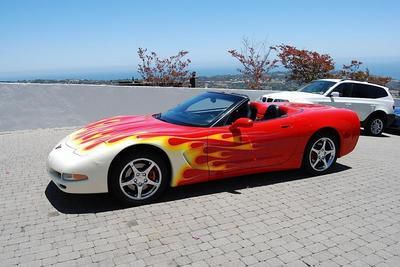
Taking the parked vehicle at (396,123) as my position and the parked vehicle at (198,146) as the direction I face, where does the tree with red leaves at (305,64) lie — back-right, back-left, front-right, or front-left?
back-right

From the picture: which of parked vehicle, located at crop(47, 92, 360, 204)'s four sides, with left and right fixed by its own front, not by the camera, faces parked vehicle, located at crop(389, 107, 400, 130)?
back

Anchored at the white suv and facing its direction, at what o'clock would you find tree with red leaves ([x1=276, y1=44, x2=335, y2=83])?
The tree with red leaves is roughly at 4 o'clock from the white suv.

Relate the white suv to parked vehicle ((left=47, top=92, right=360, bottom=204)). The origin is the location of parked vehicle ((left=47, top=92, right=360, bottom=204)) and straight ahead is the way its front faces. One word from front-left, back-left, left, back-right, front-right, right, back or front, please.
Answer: back

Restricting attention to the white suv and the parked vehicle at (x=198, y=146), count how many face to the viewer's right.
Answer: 0

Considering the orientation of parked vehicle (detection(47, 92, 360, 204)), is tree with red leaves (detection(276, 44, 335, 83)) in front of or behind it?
behind

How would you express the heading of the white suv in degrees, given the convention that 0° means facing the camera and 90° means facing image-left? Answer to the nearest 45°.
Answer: approximately 45°

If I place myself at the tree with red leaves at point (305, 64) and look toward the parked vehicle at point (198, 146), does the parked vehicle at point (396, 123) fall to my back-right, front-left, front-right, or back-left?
front-left

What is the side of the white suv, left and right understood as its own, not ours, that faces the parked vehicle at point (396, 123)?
back

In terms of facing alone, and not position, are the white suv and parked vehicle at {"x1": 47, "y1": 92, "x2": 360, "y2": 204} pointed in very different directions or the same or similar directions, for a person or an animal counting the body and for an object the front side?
same or similar directions

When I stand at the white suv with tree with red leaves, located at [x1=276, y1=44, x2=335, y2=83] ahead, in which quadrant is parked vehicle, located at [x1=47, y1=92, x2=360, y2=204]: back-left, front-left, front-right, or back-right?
back-left
